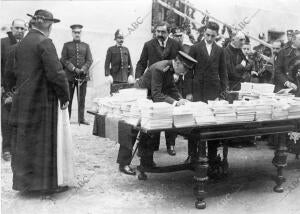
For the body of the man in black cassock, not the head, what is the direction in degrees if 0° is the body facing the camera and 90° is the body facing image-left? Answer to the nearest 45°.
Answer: approximately 225°

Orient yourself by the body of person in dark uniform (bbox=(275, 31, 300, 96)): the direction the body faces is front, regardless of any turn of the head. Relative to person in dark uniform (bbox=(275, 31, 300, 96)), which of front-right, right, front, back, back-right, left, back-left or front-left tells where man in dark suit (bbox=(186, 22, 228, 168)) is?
right

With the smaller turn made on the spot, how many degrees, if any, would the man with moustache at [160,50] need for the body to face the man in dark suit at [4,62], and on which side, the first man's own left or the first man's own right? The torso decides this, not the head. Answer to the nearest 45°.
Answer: approximately 90° to the first man's own right

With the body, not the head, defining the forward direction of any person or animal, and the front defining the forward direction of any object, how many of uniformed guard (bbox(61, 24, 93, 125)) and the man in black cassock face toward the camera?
1

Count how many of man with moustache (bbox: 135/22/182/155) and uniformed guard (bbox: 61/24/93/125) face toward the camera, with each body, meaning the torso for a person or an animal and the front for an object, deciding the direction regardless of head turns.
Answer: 2

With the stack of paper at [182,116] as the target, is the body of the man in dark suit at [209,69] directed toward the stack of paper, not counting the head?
yes

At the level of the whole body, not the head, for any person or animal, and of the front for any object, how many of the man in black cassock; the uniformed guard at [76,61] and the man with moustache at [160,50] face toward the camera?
2

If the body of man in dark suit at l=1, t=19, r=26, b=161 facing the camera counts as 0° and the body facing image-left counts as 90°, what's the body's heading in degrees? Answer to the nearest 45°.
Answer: approximately 315°

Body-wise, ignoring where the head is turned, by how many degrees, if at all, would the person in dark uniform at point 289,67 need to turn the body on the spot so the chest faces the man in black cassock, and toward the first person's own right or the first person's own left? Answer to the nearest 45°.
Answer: approximately 90° to the first person's own right

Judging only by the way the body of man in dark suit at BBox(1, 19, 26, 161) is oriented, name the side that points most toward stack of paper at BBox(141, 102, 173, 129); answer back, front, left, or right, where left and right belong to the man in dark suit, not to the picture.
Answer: front

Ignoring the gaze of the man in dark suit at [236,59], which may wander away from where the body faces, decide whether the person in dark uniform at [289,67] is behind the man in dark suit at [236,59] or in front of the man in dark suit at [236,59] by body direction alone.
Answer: in front

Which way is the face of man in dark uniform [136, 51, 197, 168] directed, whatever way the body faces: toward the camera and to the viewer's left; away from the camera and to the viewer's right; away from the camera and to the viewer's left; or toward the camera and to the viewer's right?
toward the camera and to the viewer's right

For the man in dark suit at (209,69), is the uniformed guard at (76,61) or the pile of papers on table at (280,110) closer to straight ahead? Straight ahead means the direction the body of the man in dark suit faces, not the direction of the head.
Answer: the pile of papers on table

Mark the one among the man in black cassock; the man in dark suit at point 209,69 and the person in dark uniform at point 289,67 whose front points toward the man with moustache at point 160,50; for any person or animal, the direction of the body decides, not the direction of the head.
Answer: the man in black cassock

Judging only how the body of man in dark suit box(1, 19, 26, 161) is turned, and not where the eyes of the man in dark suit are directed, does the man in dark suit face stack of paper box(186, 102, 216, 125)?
yes
